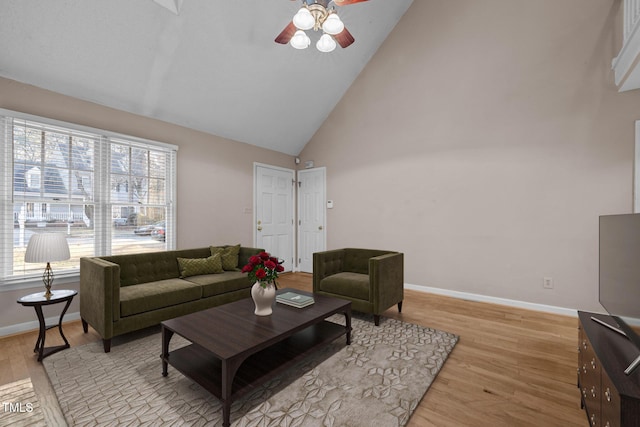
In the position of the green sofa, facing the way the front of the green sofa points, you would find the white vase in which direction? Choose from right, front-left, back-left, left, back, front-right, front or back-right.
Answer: front

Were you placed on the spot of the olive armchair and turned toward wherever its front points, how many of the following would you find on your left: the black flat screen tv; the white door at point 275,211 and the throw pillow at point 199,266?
1

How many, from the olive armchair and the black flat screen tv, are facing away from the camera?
0

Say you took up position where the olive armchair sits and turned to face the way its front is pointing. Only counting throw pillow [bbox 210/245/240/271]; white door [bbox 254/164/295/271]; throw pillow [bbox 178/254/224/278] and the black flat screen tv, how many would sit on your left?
1

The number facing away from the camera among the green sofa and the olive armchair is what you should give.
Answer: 0

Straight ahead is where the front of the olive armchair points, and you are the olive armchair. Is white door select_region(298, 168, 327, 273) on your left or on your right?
on your right

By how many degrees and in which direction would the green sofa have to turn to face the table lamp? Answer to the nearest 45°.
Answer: approximately 135° to its right

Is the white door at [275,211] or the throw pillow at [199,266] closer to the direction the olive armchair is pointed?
the throw pillow

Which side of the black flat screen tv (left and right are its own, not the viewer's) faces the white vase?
front

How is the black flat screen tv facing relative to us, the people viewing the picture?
facing the viewer and to the left of the viewer

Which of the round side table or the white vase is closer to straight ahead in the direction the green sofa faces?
the white vase
